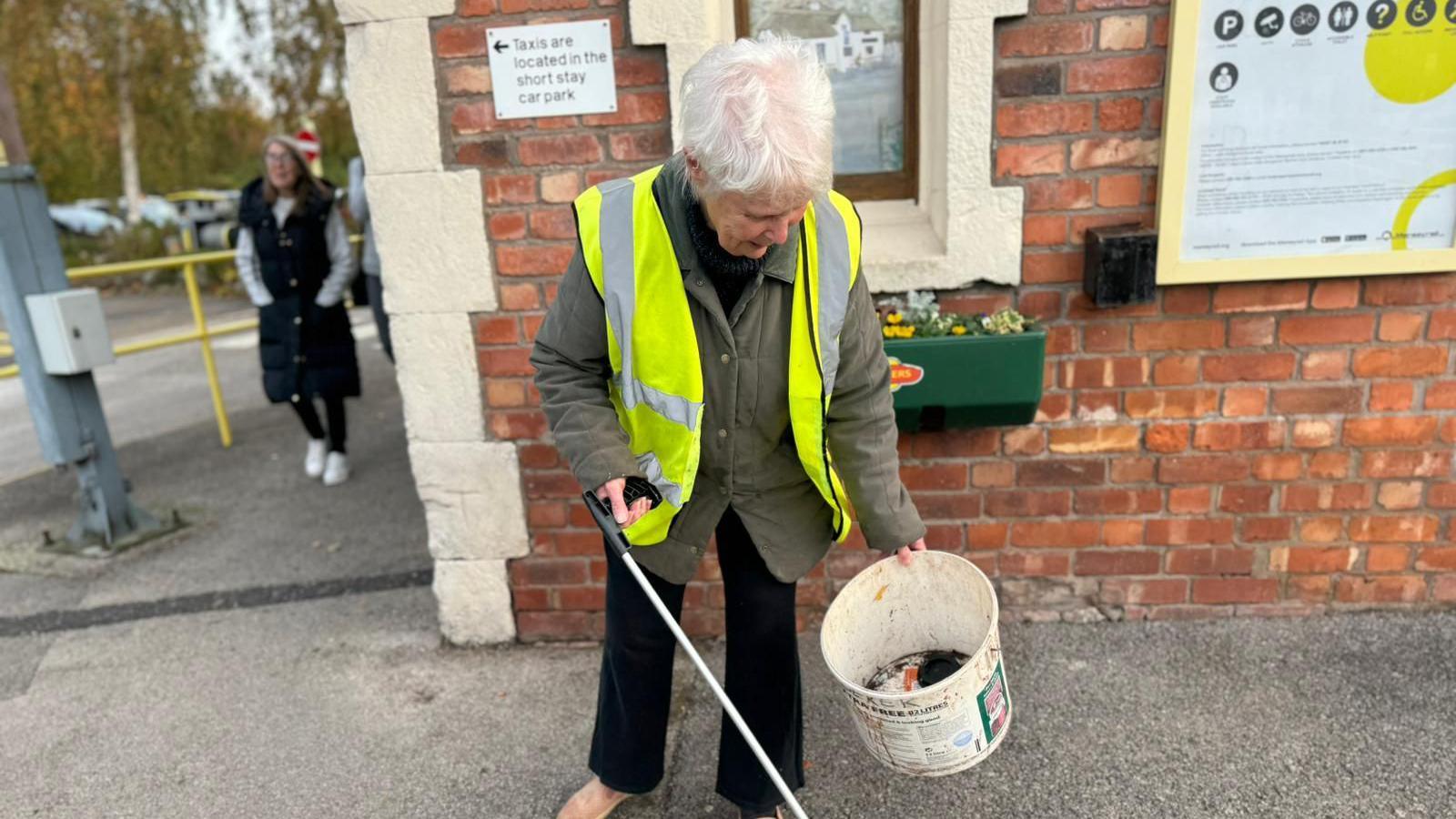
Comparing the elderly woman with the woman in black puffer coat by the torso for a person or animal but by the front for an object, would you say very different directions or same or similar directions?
same or similar directions

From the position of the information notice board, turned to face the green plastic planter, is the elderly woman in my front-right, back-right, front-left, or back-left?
front-left

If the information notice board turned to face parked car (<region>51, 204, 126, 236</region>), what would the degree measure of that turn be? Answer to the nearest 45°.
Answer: approximately 90° to its right

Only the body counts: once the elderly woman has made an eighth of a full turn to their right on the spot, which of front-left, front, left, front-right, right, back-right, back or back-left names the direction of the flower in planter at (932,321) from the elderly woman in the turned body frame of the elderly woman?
back

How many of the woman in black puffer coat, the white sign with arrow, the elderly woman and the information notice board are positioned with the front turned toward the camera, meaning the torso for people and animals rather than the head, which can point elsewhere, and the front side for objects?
4

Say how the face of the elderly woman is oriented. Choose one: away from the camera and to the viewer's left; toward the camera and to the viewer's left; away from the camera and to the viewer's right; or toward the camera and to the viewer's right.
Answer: toward the camera and to the viewer's right

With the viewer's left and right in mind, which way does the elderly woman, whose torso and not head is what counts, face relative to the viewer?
facing the viewer

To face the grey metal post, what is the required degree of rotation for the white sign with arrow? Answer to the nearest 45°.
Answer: approximately 135° to its right

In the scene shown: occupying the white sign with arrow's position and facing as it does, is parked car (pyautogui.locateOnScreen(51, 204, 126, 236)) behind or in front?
behind

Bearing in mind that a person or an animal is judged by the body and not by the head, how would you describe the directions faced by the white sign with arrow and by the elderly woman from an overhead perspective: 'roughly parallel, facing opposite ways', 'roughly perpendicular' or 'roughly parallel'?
roughly parallel

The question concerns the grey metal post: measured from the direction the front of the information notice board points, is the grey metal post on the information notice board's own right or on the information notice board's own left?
on the information notice board's own right

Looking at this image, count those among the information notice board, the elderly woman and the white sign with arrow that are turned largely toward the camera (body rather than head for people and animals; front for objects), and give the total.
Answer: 3

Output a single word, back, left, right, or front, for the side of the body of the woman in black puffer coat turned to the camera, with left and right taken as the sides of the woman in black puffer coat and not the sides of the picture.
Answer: front

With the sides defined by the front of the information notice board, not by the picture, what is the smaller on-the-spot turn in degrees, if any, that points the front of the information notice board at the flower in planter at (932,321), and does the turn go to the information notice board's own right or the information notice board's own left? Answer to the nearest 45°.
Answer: approximately 45° to the information notice board's own right

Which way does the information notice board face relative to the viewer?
toward the camera

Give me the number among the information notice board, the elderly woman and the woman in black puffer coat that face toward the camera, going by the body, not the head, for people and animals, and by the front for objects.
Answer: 3

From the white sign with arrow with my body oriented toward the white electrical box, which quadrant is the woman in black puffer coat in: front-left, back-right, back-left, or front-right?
front-right
